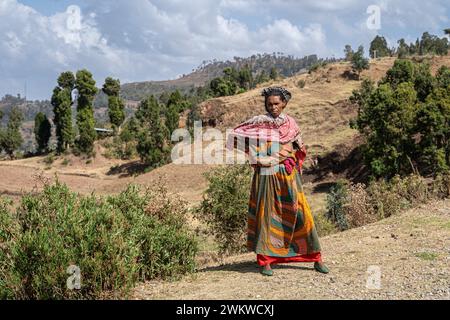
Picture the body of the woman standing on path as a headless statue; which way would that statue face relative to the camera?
toward the camera

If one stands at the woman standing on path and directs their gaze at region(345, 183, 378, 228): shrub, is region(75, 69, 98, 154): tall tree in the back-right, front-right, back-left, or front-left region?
front-left

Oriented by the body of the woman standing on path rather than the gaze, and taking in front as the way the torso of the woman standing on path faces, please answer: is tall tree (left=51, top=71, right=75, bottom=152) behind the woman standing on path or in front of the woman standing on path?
behind

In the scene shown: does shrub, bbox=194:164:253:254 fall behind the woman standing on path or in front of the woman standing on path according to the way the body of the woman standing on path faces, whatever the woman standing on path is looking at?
behind

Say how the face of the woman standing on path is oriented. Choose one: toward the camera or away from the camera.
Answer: toward the camera

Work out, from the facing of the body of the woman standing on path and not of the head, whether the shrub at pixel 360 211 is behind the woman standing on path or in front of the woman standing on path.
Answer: behind

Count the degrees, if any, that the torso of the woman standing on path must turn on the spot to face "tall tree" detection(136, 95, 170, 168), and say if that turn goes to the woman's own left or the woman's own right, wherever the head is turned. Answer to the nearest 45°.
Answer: approximately 180°

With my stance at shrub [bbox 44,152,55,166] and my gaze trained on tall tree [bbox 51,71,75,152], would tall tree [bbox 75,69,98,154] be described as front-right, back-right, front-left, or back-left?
front-right
